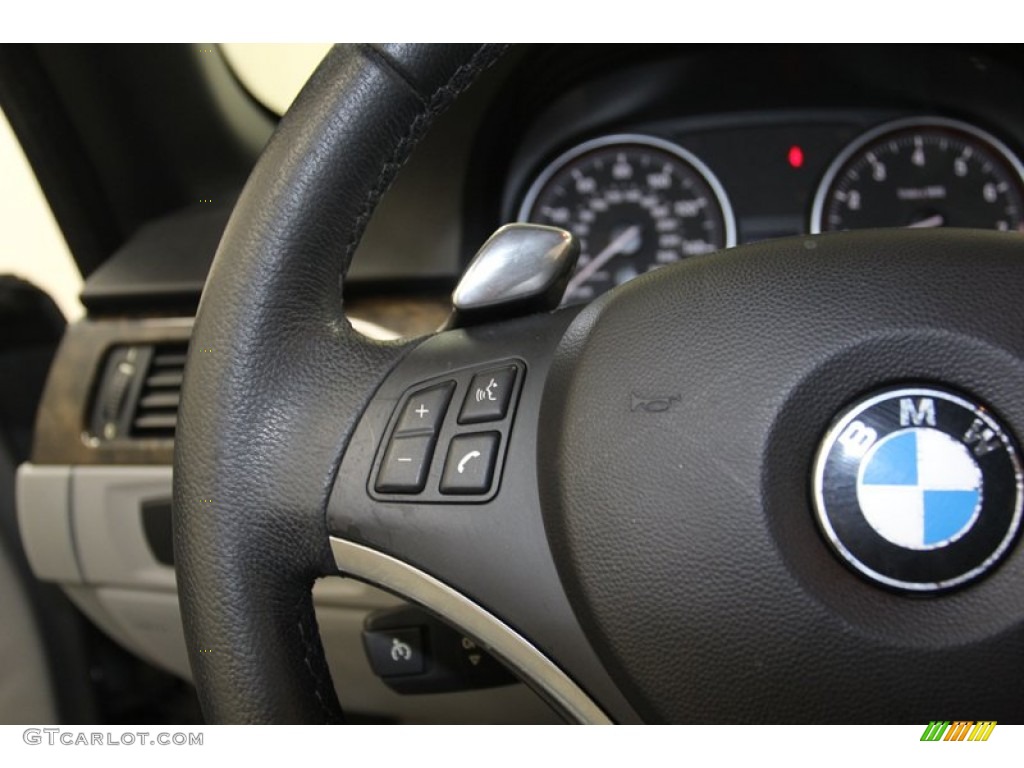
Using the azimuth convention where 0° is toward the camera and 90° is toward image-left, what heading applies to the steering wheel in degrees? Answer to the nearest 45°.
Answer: approximately 0°
